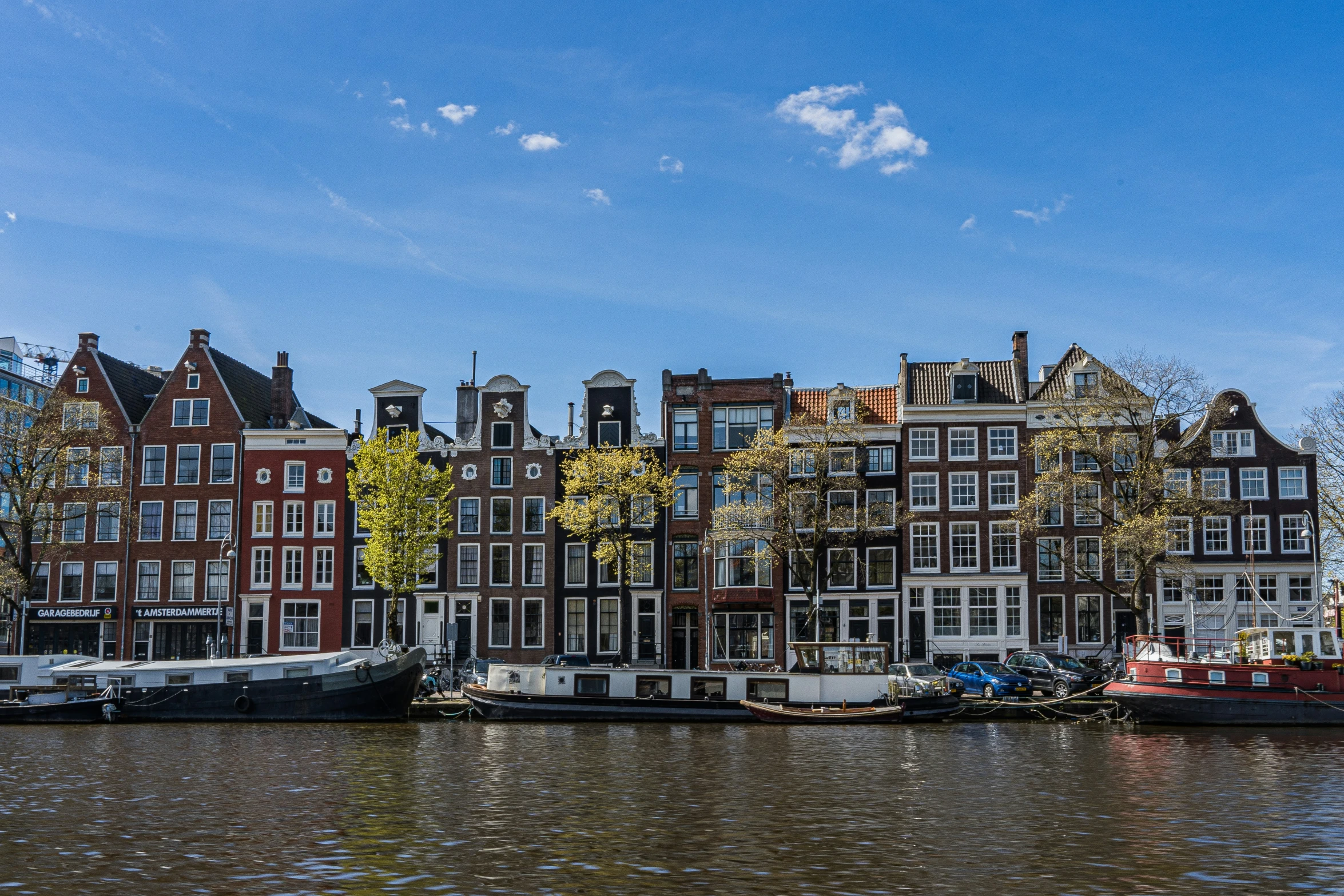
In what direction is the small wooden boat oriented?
to the viewer's left

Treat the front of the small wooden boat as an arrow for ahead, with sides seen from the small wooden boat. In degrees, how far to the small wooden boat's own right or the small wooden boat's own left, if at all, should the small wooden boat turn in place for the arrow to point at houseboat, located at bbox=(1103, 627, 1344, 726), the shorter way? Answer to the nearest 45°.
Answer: approximately 180°
